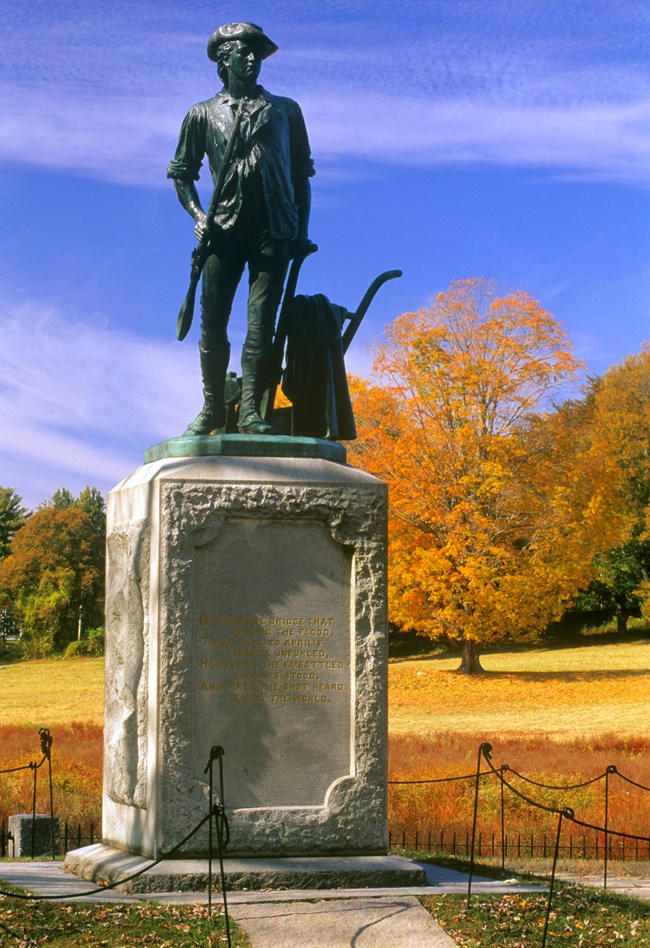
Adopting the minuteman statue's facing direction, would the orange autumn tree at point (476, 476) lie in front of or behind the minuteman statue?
behind

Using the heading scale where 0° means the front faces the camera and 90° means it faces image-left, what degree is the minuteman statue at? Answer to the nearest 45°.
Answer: approximately 0°
